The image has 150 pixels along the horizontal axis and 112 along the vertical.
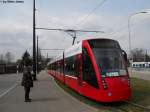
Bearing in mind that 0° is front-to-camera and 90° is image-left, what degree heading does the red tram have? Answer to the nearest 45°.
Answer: approximately 315°
